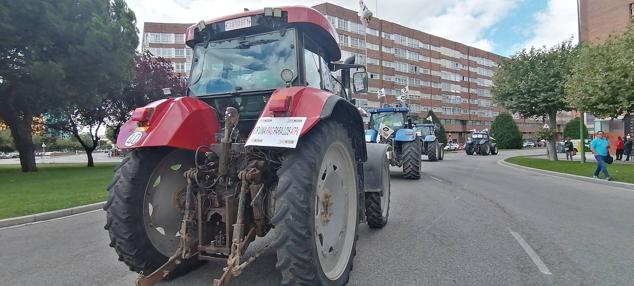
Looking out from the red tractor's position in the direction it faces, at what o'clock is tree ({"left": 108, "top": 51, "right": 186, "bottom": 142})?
The tree is roughly at 10 o'clock from the red tractor.

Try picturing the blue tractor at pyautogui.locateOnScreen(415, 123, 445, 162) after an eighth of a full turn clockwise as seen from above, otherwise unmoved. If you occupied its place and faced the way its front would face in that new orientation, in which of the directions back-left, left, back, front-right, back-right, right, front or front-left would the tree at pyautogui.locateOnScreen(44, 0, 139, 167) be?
back-right

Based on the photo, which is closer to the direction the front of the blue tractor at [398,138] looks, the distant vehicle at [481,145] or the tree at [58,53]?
the distant vehicle

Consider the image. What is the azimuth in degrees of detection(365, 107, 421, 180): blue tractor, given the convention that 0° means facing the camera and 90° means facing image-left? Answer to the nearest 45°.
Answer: approximately 180°

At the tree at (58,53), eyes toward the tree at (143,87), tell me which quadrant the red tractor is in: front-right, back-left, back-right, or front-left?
back-right

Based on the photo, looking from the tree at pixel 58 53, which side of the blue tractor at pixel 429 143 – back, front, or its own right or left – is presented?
back

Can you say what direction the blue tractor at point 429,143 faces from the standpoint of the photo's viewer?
facing away from the viewer and to the right of the viewer

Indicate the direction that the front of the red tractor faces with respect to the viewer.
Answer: facing away from the viewer and to the right of the viewer

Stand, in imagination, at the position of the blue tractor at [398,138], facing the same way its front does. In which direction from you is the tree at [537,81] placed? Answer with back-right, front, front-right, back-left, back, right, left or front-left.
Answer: front-right
